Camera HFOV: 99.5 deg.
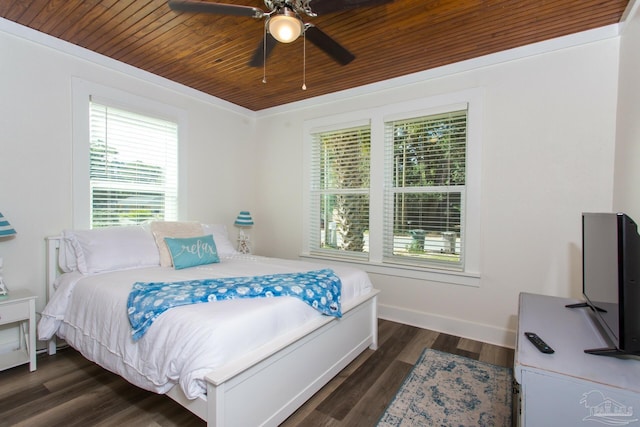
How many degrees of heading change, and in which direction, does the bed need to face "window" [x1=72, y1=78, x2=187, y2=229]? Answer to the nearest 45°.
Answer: approximately 180°

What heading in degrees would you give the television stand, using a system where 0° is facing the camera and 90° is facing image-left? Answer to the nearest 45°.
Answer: approximately 90°

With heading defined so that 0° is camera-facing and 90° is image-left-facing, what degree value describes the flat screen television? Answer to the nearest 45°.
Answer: approximately 90°

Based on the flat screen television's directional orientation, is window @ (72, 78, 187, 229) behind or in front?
in front

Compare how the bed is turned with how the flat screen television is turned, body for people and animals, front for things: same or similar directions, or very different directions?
very different directions

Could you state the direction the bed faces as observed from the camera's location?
facing the viewer and to the right of the viewer

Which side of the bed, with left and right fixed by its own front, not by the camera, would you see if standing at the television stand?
front

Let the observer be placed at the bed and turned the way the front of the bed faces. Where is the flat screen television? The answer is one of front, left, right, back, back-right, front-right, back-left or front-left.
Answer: front

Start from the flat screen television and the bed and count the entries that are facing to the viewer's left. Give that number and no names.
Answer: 1

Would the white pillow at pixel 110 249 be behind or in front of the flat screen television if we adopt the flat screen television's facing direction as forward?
in front

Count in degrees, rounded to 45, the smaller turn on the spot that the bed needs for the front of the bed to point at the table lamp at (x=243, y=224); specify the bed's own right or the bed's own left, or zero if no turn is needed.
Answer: approximately 135° to the bed's own left
